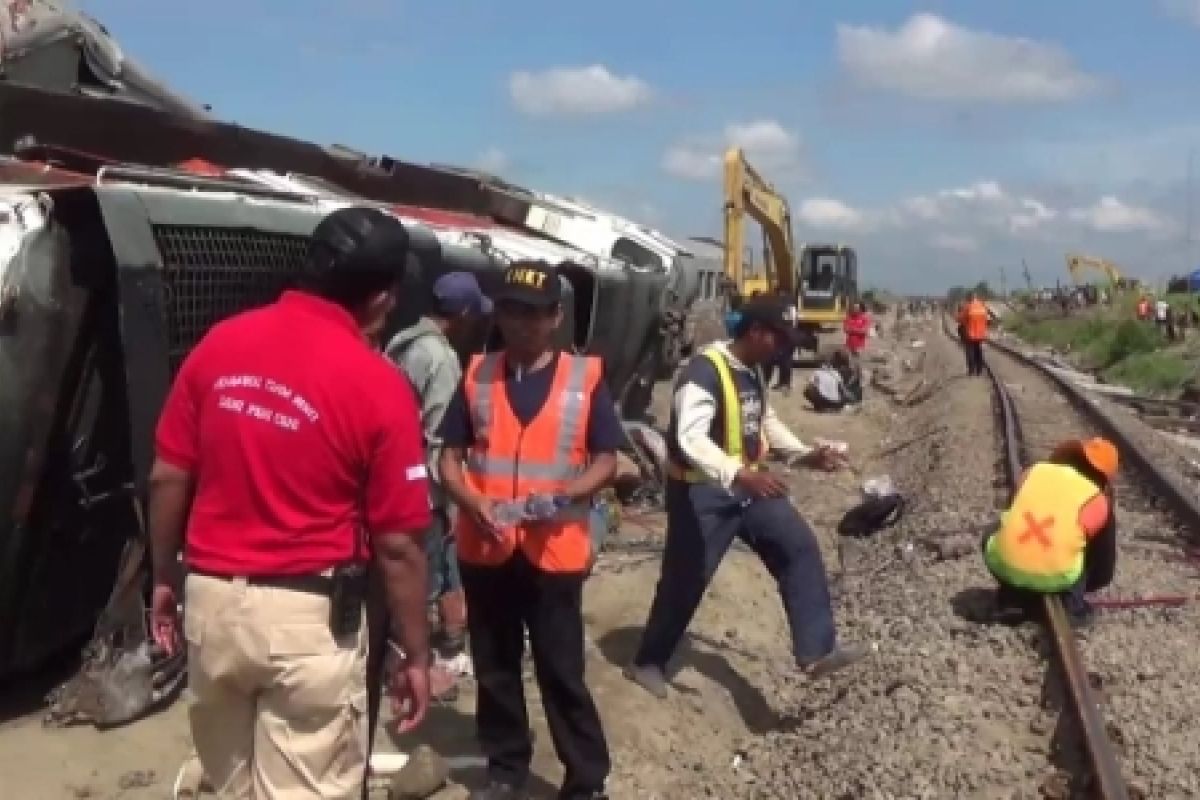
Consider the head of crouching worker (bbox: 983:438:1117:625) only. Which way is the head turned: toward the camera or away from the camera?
away from the camera

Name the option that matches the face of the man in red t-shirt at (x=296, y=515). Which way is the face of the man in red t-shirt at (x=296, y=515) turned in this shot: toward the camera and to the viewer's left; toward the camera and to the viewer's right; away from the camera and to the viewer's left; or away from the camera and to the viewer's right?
away from the camera and to the viewer's right

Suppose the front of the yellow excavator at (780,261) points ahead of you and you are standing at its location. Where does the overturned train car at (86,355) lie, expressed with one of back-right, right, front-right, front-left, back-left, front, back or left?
front-left

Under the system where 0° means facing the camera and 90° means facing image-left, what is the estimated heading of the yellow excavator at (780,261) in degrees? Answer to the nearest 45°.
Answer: approximately 45°

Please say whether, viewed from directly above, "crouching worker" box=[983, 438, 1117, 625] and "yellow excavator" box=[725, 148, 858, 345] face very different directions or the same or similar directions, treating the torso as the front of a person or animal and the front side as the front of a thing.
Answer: very different directions
